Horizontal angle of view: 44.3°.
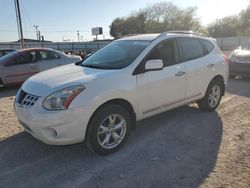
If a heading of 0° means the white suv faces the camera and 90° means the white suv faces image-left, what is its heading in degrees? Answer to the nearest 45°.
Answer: approximately 45°

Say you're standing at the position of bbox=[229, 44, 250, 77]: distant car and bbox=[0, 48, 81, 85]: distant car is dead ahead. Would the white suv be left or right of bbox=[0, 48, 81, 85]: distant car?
left

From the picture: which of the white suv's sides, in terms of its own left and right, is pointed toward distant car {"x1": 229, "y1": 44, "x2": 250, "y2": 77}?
back

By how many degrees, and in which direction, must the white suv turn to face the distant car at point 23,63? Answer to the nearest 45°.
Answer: approximately 90° to its right
